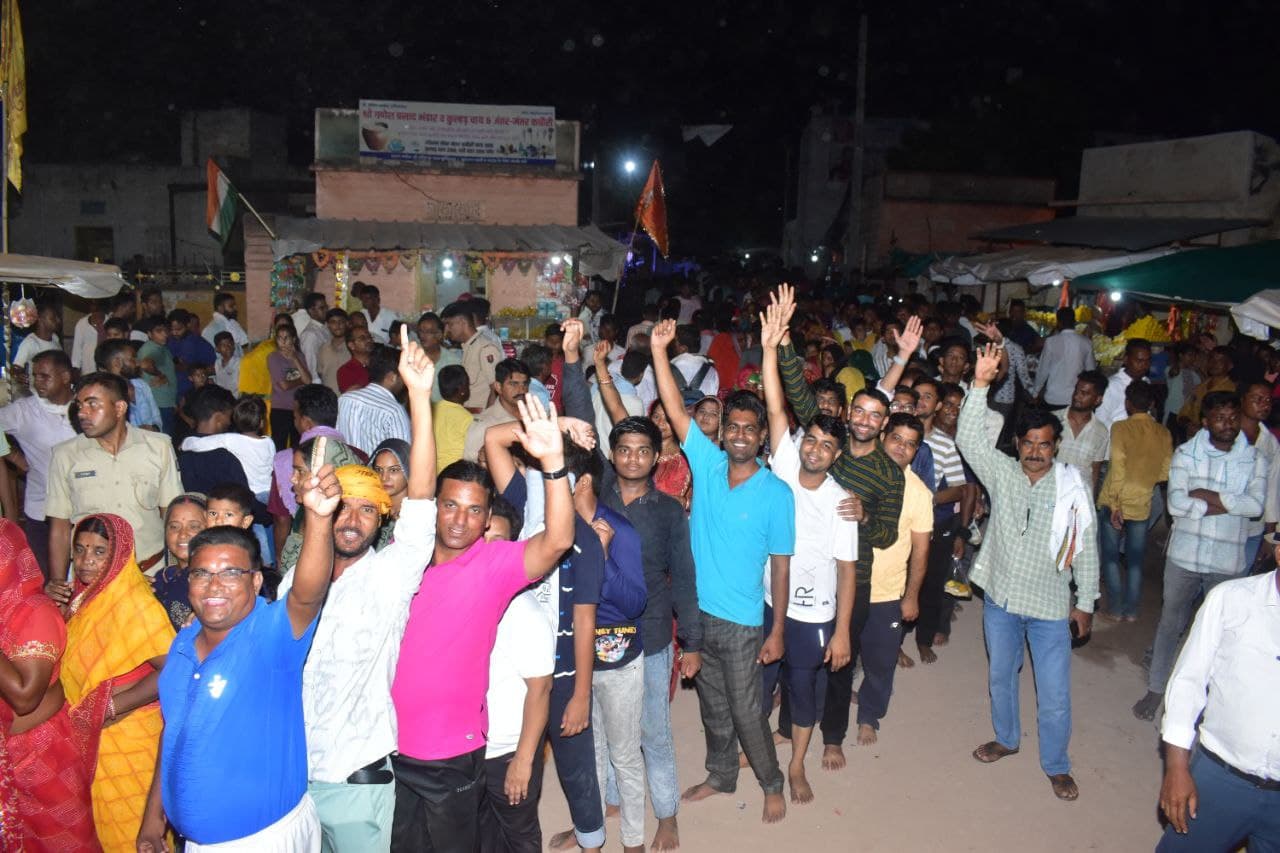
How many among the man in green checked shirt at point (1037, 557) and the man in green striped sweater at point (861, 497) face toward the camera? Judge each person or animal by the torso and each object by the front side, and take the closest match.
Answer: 2

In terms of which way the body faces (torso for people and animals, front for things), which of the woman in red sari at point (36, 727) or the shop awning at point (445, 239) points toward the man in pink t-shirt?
the shop awning

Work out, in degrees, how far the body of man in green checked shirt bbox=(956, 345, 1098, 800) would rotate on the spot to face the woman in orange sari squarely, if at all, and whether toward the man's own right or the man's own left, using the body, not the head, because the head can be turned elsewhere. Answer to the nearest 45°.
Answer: approximately 45° to the man's own right

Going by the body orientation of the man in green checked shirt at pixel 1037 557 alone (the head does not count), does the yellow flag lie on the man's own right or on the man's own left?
on the man's own right

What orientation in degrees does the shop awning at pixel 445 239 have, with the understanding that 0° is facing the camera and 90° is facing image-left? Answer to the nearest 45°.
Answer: approximately 0°

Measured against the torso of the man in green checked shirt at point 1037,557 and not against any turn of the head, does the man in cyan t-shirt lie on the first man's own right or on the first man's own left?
on the first man's own right

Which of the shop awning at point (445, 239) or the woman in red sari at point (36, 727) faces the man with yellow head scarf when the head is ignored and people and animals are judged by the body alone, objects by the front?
the shop awning
